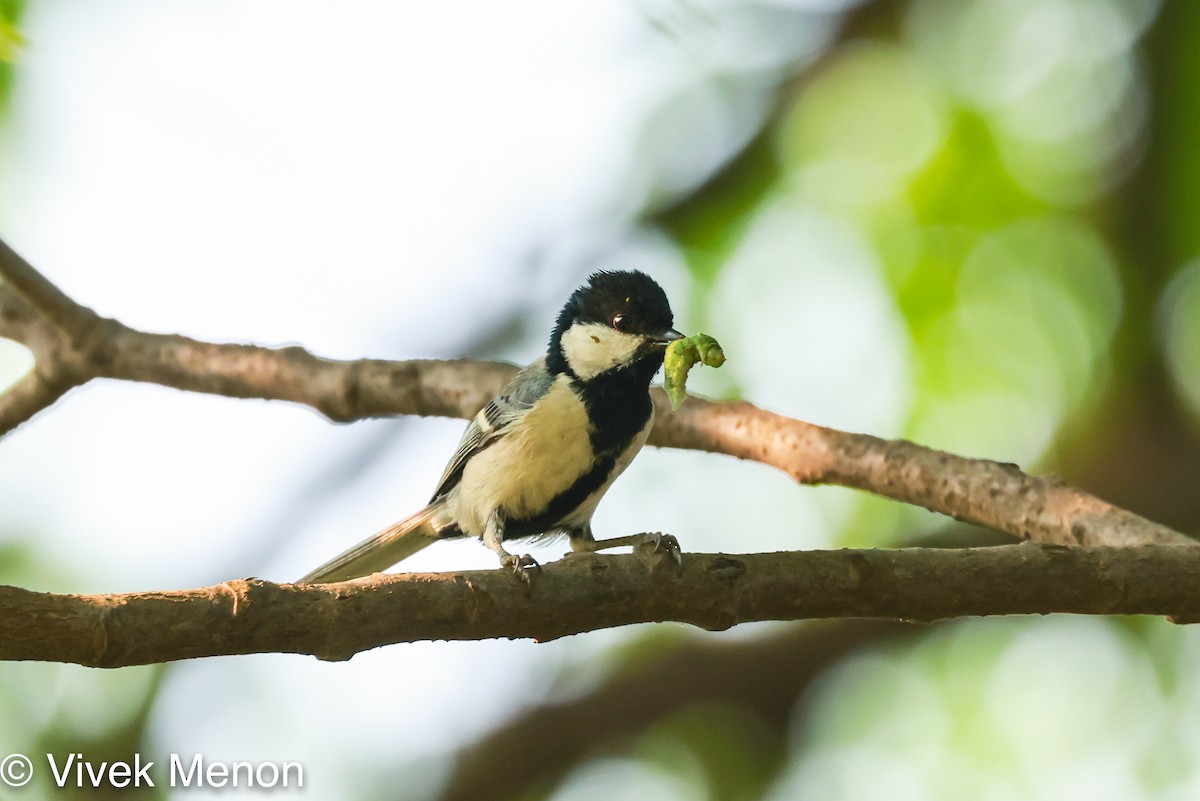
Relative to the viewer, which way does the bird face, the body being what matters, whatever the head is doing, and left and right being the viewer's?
facing the viewer and to the right of the viewer
